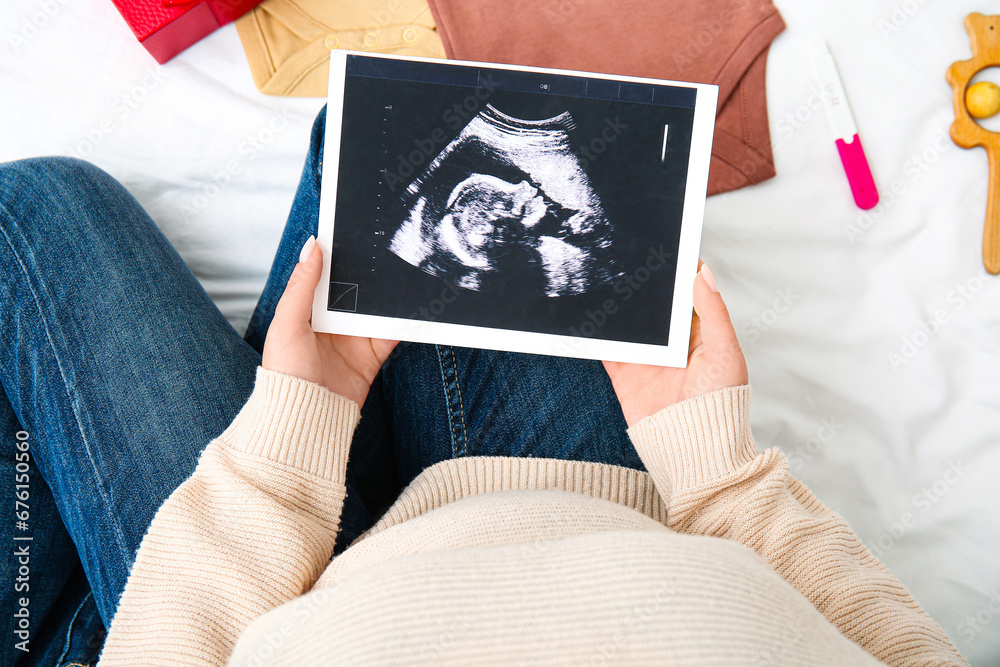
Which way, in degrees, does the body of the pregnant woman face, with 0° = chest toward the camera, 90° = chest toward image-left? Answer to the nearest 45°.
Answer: approximately 180°
